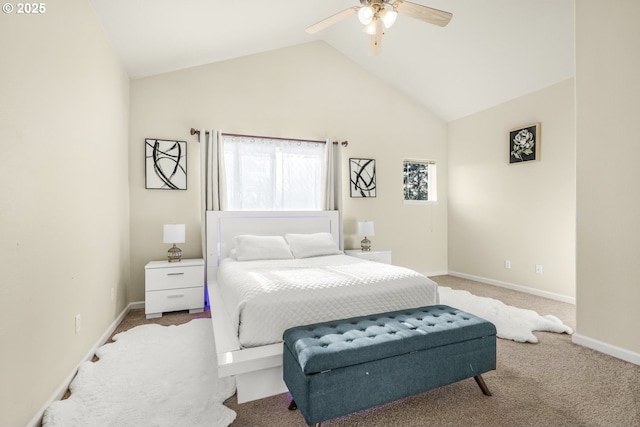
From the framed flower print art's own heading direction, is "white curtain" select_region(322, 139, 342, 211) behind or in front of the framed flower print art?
in front

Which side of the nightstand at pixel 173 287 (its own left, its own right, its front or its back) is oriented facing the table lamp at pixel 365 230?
left

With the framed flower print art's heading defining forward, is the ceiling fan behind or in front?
in front

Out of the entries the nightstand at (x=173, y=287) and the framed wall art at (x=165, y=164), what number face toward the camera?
2

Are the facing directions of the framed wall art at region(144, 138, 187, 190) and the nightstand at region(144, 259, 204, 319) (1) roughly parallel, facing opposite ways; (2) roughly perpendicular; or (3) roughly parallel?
roughly parallel

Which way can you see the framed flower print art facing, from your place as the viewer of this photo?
facing the viewer and to the left of the viewer

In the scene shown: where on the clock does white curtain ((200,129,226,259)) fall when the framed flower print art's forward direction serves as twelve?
The white curtain is roughly at 12 o'clock from the framed flower print art.

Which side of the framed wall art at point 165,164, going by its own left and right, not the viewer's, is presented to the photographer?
front

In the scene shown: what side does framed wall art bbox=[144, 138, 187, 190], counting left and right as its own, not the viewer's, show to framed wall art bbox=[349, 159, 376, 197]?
left

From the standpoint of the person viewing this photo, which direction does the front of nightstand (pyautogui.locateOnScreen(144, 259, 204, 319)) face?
facing the viewer

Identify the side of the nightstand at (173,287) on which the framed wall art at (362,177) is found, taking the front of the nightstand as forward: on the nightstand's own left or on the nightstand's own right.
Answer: on the nightstand's own left
